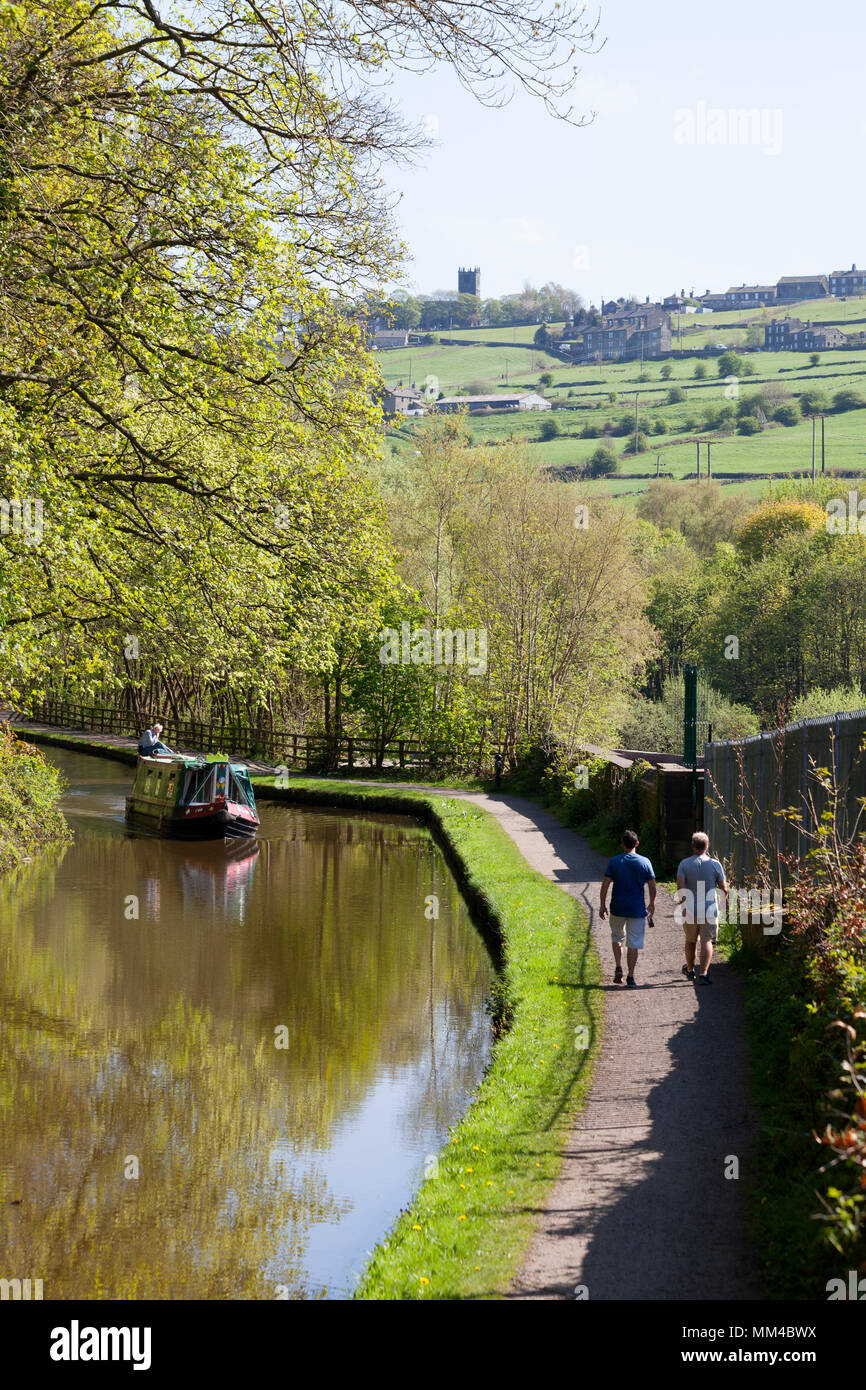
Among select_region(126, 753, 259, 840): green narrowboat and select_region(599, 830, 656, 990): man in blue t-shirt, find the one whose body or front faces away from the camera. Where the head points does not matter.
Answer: the man in blue t-shirt

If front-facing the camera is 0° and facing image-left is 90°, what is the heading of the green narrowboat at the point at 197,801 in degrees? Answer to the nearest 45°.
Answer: approximately 315°

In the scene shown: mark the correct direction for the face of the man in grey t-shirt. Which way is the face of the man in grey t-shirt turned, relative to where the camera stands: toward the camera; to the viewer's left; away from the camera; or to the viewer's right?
away from the camera

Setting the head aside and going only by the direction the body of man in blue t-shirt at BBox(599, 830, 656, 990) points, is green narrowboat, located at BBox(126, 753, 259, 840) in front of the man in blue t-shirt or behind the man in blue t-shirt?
in front

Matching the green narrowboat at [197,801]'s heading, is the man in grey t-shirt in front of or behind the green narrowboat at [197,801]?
in front

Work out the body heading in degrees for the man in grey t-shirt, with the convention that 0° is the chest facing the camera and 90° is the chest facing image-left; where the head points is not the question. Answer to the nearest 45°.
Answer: approximately 180°

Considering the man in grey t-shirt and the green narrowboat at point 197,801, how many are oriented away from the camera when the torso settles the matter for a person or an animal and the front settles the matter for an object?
1

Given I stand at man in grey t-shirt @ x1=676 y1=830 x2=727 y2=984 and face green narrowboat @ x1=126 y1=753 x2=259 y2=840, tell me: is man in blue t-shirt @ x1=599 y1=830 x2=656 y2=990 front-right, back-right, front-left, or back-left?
front-left

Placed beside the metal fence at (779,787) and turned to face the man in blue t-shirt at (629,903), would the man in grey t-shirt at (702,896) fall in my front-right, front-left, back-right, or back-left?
front-left

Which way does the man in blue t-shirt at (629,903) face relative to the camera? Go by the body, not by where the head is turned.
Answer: away from the camera

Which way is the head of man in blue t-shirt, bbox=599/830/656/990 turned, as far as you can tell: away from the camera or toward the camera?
away from the camera

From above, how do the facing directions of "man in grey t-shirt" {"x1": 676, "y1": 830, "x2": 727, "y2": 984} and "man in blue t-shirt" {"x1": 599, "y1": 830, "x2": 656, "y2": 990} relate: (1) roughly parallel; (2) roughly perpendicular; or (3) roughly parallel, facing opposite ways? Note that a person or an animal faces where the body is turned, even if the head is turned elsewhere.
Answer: roughly parallel

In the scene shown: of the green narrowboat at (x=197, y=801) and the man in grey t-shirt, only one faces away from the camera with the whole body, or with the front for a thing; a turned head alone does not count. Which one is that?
the man in grey t-shirt

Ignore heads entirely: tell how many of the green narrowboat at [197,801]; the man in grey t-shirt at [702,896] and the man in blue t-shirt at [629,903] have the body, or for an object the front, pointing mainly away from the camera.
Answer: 2
